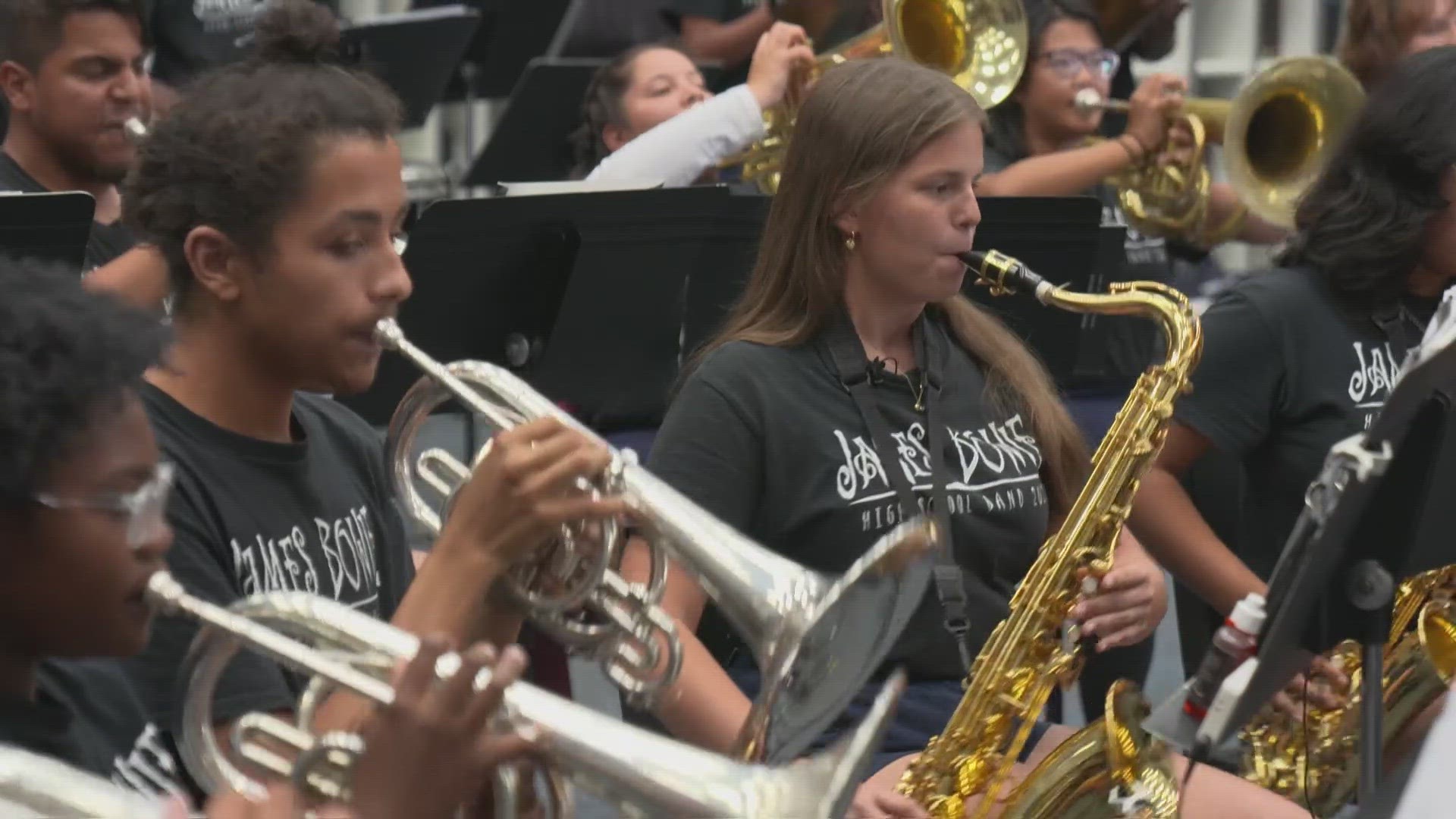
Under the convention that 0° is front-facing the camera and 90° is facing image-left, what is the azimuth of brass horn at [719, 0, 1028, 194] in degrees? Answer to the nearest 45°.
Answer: approximately 315°

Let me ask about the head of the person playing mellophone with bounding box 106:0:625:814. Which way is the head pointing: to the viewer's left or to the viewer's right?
to the viewer's right

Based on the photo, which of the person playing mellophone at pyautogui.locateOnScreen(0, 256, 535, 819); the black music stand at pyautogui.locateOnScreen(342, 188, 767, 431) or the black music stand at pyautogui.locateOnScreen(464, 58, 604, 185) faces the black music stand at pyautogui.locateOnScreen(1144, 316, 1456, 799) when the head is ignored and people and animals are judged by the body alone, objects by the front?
the person playing mellophone

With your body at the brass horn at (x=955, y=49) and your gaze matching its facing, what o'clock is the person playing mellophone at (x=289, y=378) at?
The person playing mellophone is roughly at 2 o'clock from the brass horn.

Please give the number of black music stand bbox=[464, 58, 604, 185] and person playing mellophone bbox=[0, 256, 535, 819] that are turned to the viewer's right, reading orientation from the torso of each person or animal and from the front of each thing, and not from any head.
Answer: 1

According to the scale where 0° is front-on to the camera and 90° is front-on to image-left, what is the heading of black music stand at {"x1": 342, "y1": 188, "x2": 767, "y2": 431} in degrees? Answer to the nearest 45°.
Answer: approximately 135°

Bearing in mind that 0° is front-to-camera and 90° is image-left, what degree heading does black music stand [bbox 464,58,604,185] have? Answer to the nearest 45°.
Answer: approximately 135°

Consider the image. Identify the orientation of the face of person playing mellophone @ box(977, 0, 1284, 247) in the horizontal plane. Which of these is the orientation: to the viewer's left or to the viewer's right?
to the viewer's right

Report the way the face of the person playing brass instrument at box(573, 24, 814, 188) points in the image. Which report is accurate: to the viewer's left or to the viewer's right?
to the viewer's right

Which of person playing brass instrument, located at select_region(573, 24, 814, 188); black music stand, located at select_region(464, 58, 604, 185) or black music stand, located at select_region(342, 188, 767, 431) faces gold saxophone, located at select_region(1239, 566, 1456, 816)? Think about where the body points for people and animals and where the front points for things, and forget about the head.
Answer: the person playing brass instrument

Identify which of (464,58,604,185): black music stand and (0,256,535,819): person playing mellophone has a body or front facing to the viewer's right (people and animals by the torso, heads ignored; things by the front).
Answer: the person playing mellophone

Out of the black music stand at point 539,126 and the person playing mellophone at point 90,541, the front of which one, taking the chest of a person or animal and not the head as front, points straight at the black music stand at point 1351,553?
the person playing mellophone

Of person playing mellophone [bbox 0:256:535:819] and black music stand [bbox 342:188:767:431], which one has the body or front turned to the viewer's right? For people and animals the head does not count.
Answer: the person playing mellophone
